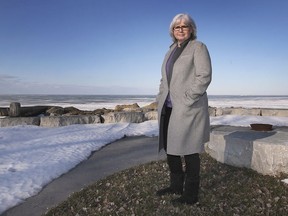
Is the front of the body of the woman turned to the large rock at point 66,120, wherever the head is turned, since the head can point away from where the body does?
no

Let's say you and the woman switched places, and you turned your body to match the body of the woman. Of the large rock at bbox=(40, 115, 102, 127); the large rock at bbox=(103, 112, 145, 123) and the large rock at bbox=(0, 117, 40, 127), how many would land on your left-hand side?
0

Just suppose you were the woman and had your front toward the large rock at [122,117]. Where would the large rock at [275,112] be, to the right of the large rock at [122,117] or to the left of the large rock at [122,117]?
right

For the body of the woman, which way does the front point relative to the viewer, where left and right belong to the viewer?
facing the viewer and to the left of the viewer

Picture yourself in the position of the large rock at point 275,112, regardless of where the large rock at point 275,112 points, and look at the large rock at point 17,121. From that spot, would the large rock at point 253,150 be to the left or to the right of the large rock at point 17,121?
left

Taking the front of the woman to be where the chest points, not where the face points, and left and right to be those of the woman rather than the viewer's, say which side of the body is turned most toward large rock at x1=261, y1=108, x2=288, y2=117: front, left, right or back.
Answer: back

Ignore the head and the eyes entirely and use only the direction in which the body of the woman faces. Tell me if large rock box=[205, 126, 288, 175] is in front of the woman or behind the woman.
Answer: behind

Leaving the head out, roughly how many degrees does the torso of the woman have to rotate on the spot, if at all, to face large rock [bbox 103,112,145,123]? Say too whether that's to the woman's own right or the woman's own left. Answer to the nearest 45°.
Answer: approximately 135° to the woman's own right

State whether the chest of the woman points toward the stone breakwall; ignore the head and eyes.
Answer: no
